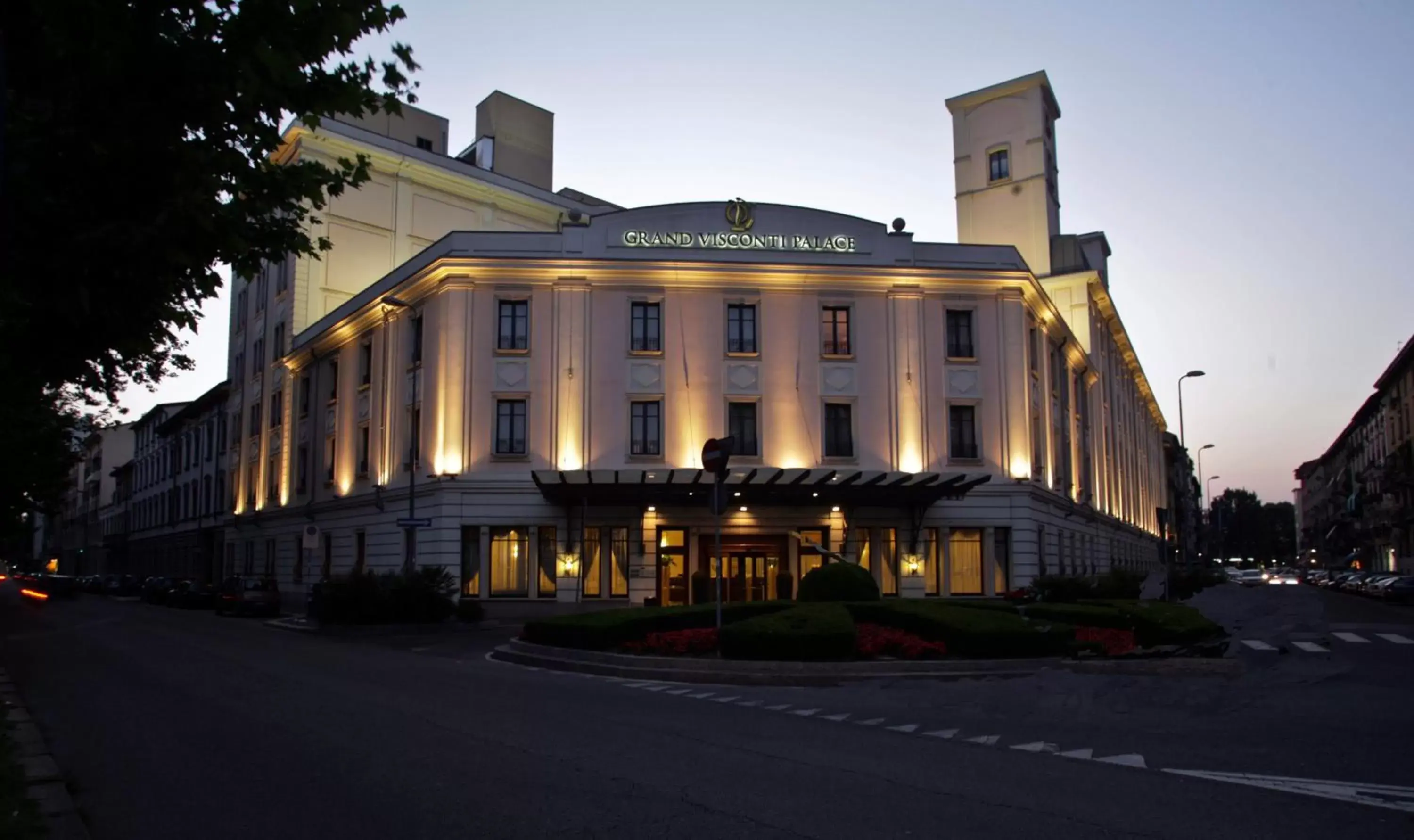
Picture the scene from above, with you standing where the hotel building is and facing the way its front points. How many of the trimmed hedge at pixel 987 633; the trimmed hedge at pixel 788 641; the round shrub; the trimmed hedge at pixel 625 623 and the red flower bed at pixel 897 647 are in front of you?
5

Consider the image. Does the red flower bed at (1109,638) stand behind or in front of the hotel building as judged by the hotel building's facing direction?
in front

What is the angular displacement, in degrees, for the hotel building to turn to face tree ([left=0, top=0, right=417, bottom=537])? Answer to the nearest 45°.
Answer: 0° — it already faces it

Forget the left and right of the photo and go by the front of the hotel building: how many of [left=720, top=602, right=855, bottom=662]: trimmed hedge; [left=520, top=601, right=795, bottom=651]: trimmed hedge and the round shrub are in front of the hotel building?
3

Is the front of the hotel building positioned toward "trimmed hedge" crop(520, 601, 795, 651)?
yes

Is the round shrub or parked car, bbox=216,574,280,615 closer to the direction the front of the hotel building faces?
the round shrub

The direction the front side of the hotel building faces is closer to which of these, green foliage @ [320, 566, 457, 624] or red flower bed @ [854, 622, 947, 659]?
the red flower bed

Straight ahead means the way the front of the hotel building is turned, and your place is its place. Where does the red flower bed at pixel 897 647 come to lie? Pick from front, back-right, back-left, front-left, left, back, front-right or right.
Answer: front

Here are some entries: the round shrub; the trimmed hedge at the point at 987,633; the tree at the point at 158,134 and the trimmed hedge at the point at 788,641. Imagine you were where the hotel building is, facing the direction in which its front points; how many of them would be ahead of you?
4

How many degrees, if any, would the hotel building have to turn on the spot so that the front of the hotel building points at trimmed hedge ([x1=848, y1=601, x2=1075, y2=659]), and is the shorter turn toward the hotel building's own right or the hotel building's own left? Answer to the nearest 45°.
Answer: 0° — it already faces it

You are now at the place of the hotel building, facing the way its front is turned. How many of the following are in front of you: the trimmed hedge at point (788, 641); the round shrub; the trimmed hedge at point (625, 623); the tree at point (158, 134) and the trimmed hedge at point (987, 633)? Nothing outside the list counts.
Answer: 5

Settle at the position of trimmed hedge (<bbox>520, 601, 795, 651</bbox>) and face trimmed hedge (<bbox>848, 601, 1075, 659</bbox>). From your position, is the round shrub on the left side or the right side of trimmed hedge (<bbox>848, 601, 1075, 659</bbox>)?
left

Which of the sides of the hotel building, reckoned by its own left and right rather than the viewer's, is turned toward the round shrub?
front

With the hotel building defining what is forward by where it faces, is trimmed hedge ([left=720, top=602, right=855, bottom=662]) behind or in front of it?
in front

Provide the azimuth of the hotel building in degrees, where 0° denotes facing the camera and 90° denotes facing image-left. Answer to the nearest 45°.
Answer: approximately 0°

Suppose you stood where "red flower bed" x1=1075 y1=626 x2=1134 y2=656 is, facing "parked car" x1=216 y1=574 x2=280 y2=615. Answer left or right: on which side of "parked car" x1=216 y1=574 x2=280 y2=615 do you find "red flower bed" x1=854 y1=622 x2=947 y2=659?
left

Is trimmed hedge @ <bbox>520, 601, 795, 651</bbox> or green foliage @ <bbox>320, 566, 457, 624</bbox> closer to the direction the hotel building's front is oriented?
the trimmed hedge

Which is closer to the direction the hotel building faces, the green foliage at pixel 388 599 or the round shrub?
the round shrub
